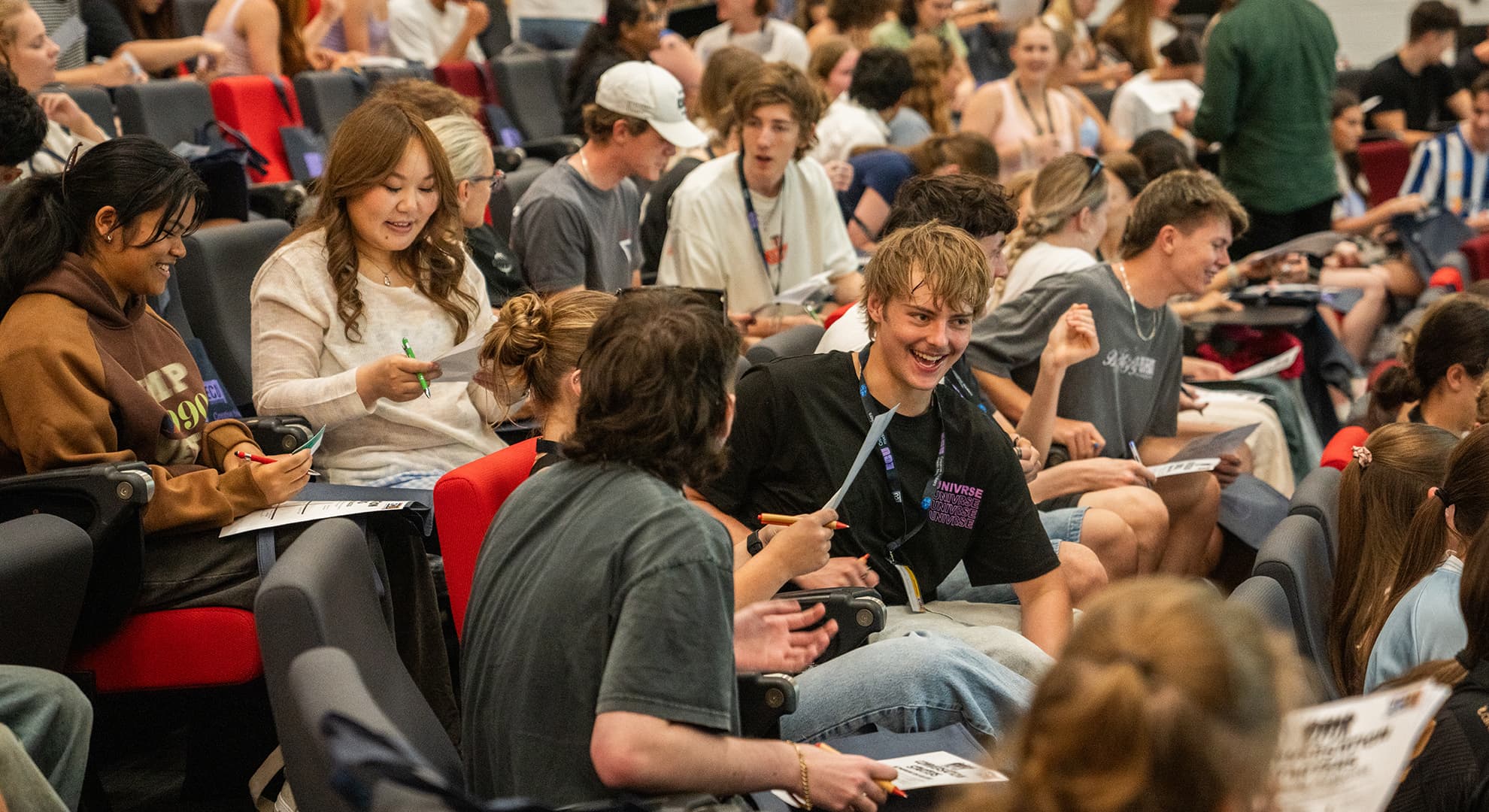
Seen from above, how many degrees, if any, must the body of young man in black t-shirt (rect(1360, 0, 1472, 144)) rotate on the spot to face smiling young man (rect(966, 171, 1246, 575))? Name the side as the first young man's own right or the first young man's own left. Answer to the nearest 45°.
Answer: approximately 45° to the first young man's own right

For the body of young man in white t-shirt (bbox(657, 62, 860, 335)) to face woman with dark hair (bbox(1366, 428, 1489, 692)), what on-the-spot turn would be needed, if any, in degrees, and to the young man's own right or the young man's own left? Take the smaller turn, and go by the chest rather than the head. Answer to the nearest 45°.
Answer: approximately 45° to the young man's own left

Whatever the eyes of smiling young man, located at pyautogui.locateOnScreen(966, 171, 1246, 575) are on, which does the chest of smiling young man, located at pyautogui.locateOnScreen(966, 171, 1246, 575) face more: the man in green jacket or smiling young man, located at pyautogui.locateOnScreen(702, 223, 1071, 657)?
the smiling young man

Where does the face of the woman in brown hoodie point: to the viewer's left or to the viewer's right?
to the viewer's right

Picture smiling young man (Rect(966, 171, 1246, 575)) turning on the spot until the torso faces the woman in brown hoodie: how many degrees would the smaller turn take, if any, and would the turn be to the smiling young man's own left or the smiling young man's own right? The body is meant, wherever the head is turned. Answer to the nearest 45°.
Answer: approximately 90° to the smiling young man's own right

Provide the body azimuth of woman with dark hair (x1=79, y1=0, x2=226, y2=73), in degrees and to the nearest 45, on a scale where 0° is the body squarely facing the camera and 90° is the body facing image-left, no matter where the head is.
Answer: approximately 315°

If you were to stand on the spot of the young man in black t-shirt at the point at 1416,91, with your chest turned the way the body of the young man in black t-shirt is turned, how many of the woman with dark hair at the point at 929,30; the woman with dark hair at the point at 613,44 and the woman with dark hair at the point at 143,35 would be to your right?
3

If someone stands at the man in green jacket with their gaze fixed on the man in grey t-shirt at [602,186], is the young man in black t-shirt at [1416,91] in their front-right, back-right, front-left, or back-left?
back-right
